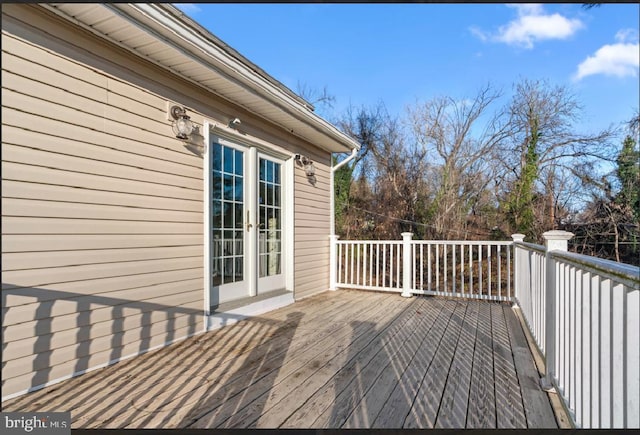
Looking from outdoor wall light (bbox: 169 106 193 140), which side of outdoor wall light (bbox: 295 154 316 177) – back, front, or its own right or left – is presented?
right

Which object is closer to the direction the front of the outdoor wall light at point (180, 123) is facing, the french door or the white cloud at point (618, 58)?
the white cloud

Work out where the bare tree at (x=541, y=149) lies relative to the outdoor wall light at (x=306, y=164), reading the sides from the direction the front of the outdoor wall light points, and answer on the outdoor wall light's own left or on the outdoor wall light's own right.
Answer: on the outdoor wall light's own left

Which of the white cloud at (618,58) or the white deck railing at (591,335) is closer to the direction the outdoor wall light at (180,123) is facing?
the white deck railing

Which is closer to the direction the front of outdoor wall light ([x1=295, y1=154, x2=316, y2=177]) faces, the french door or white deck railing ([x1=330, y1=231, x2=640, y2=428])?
the white deck railing

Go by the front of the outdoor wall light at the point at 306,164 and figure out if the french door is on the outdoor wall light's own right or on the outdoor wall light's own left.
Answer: on the outdoor wall light's own right

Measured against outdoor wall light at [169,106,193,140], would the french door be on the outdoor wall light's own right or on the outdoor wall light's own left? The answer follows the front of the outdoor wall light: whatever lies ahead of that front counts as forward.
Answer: on the outdoor wall light's own left

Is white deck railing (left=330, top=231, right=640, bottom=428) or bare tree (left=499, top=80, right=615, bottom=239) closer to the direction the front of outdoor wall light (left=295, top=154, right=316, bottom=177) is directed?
the white deck railing

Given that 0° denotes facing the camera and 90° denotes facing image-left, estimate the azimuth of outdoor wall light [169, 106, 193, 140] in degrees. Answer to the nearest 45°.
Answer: approximately 315°

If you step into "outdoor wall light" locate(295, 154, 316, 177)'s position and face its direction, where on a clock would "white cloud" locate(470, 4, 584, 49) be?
The white cloud is roughly at 10 o'clock from the outdoor wall light.
